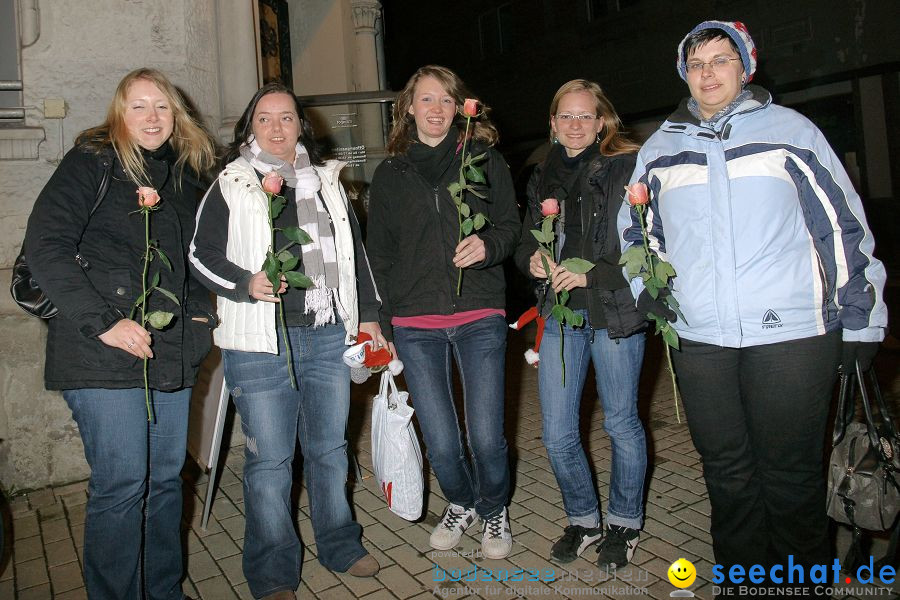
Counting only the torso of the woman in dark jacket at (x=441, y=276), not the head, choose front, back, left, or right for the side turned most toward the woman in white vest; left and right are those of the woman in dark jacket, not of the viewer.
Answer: right

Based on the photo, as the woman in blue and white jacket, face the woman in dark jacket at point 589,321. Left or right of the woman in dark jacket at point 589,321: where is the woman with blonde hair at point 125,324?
left

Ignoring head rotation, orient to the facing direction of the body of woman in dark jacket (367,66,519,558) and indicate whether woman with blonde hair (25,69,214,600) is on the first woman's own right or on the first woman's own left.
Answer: on the first woman's own right

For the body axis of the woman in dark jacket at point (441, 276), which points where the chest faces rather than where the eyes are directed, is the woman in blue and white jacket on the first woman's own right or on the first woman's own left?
on the first woman's own left

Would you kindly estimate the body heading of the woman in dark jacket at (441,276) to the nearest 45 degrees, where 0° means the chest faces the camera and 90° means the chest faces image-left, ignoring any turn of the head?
approximately 0°

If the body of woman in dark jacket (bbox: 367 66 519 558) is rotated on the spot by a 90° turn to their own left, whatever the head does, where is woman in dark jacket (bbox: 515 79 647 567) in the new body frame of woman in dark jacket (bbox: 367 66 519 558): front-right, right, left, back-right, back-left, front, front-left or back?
front
